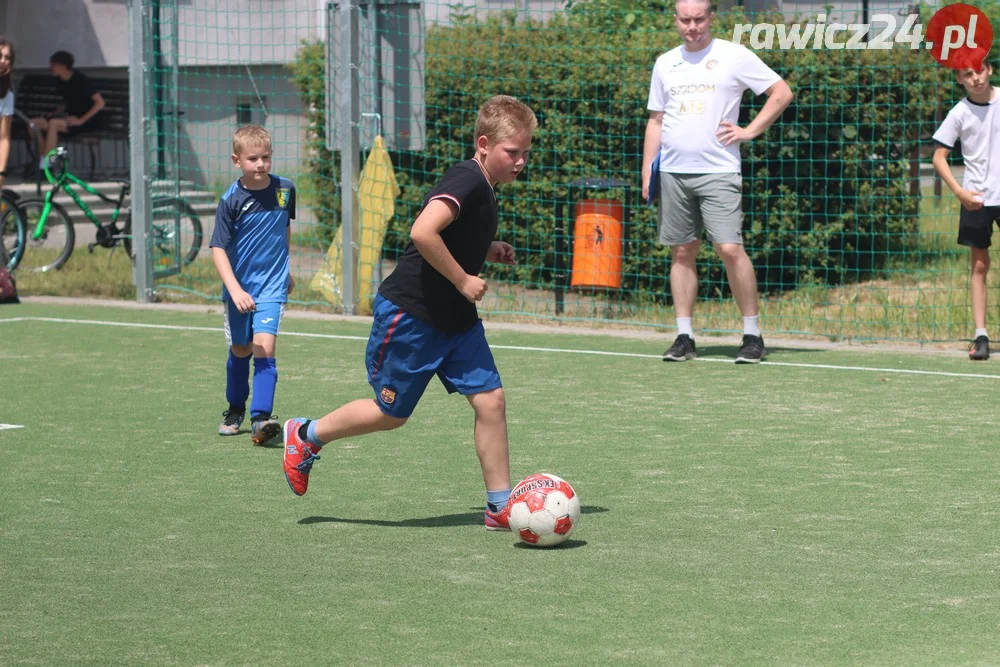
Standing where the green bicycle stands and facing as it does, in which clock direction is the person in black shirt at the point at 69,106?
The person in black shirt is roughly at 3 o'clock from the green bicycle.

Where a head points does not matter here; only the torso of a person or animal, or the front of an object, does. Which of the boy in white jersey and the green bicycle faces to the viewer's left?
the green bicycle

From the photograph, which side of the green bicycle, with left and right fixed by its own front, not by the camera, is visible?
left

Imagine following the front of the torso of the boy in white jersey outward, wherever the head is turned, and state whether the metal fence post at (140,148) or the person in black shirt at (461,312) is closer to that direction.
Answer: the person in black shirt

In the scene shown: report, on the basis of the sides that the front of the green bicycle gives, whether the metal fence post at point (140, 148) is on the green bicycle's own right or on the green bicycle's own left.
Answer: on the green bicycle's own left

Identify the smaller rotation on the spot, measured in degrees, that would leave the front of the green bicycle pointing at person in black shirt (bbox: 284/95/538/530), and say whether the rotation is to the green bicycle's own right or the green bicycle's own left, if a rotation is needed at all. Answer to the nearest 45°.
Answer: approximately 90° to the green bicycle's own left

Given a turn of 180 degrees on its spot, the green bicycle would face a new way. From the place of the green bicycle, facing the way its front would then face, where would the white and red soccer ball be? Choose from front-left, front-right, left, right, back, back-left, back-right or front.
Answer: right

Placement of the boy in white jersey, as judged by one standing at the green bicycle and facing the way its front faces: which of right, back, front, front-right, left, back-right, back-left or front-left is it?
back-left

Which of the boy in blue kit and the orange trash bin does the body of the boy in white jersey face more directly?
the boy in blue kit
